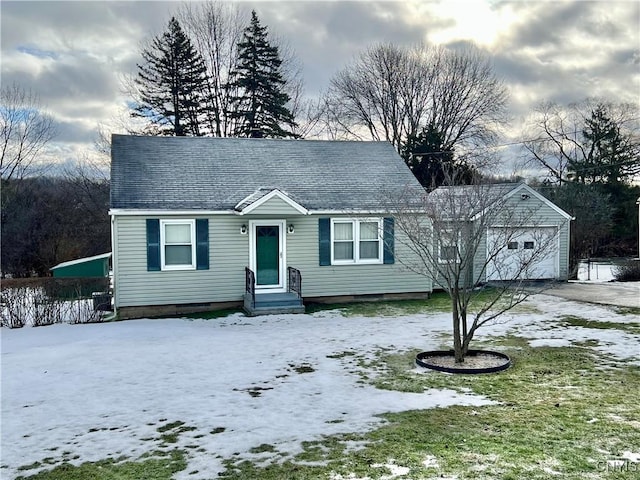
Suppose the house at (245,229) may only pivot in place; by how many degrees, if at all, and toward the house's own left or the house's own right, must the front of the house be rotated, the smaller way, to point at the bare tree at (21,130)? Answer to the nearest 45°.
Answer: approximately 135° to the house's own right

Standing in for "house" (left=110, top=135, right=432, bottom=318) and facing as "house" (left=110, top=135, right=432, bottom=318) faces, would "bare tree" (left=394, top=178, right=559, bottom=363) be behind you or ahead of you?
ahead

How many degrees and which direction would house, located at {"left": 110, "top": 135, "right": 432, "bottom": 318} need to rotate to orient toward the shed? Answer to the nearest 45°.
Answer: approximately 135° to its right

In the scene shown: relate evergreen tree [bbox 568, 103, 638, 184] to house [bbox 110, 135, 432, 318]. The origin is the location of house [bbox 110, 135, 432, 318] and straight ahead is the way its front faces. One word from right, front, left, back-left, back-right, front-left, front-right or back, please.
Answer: back-left

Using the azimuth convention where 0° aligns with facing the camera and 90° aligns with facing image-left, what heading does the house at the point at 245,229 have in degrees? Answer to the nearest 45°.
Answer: approximately 0°

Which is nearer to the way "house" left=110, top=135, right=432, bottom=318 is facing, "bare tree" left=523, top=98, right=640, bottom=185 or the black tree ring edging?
the black tree ring edging

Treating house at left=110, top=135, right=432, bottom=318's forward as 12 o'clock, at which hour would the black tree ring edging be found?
The black tree ring edging is roughly at 11 o'clock from the house.

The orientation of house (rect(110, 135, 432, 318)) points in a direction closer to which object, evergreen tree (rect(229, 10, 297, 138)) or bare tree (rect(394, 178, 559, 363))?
the bare tree

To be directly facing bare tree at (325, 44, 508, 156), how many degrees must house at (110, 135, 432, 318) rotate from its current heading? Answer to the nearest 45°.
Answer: approximately 135° to its left

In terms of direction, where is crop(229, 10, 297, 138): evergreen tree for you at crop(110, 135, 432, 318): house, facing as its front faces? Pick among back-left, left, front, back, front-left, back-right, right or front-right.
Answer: back

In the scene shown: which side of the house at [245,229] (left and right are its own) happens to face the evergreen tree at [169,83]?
back
